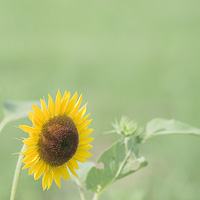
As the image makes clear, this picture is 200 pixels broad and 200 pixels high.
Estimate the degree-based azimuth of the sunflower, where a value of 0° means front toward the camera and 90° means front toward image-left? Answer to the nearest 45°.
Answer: approximately 315°
